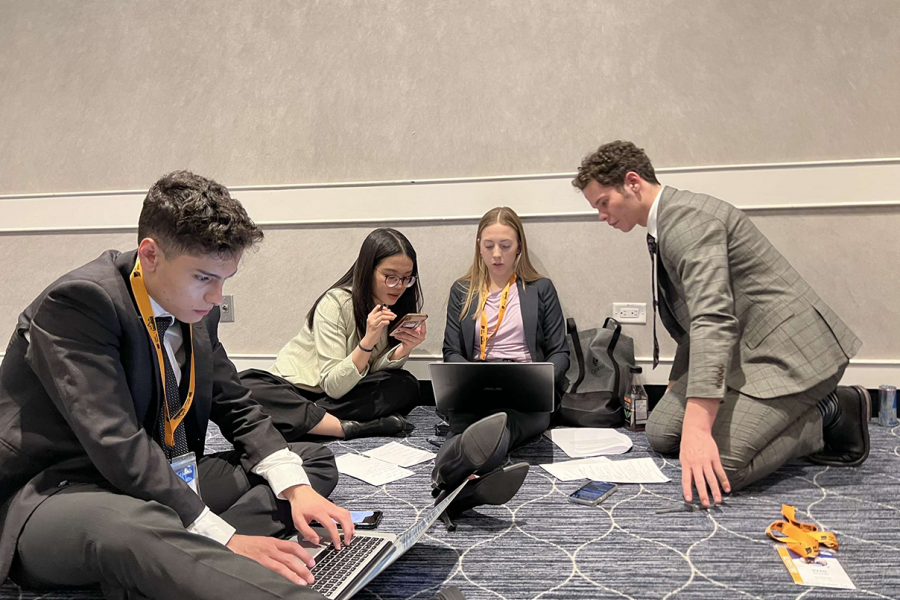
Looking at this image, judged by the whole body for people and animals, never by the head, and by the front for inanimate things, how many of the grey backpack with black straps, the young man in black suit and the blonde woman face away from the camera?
0

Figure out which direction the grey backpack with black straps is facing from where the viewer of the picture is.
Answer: facing the viewer

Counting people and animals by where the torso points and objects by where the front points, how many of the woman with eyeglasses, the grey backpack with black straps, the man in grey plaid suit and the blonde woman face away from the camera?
0

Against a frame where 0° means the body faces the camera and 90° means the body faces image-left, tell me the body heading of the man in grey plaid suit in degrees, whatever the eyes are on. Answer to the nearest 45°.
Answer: approximately 90°

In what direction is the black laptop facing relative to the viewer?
away from the camera

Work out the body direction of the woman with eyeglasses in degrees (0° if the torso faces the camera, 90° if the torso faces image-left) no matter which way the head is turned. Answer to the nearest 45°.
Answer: approximately 315°

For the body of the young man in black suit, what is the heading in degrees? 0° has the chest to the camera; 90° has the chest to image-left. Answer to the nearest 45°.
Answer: approximately 315°

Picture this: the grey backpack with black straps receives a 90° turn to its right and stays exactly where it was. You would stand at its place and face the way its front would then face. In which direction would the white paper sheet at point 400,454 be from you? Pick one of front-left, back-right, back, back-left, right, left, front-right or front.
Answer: front-left

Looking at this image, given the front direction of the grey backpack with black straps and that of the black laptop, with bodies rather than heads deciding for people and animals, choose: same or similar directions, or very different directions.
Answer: very different directions

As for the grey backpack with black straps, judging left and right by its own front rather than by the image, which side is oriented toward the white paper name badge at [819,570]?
front

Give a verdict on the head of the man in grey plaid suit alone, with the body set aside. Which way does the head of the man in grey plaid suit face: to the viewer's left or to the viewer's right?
to the viewer's left

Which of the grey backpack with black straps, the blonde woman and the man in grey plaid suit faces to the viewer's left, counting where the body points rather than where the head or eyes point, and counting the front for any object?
the man in grey plaid suit

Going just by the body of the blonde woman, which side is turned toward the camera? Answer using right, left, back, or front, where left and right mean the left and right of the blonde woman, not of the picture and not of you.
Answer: front

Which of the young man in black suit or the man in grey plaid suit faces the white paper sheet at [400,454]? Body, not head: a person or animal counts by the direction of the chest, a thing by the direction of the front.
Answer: the man in grey plaid suit

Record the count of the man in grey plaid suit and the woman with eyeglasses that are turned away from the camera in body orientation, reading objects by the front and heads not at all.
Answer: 0
